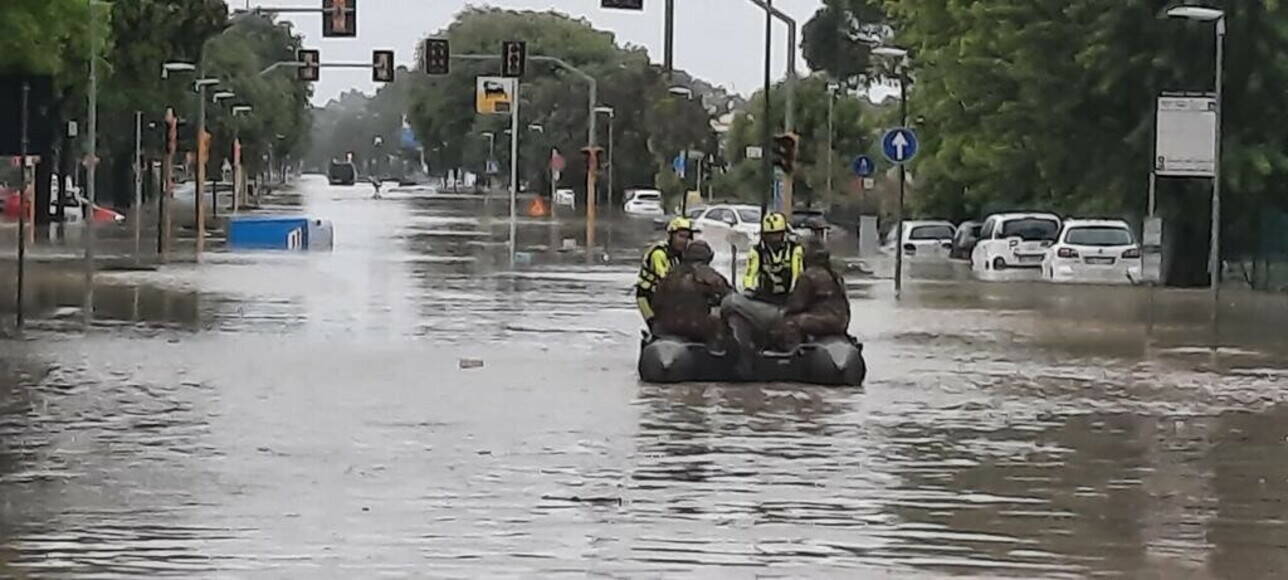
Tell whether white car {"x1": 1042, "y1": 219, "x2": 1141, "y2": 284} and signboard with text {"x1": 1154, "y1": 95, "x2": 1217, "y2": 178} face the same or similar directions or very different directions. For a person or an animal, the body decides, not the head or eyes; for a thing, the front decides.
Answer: very different directions

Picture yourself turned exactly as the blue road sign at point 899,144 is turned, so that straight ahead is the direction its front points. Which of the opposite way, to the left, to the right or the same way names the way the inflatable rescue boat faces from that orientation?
the opposite way

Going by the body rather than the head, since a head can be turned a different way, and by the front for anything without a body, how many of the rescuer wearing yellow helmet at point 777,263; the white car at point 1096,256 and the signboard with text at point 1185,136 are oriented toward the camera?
2

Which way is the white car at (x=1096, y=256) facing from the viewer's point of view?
away from the camera

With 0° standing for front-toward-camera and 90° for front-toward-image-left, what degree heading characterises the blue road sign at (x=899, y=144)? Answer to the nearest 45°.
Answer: approximately 0°

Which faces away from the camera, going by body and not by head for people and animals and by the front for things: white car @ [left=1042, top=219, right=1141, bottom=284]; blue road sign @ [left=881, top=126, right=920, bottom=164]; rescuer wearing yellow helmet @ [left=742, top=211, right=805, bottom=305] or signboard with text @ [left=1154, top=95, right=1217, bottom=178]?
the white car

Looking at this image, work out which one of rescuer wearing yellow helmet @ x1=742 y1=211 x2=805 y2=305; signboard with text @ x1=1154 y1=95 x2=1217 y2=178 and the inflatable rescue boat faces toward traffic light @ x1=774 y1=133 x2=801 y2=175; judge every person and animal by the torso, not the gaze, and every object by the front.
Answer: the inflatable rescue boat

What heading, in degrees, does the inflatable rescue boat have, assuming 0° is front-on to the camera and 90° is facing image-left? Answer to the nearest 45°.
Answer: approximately 180°
